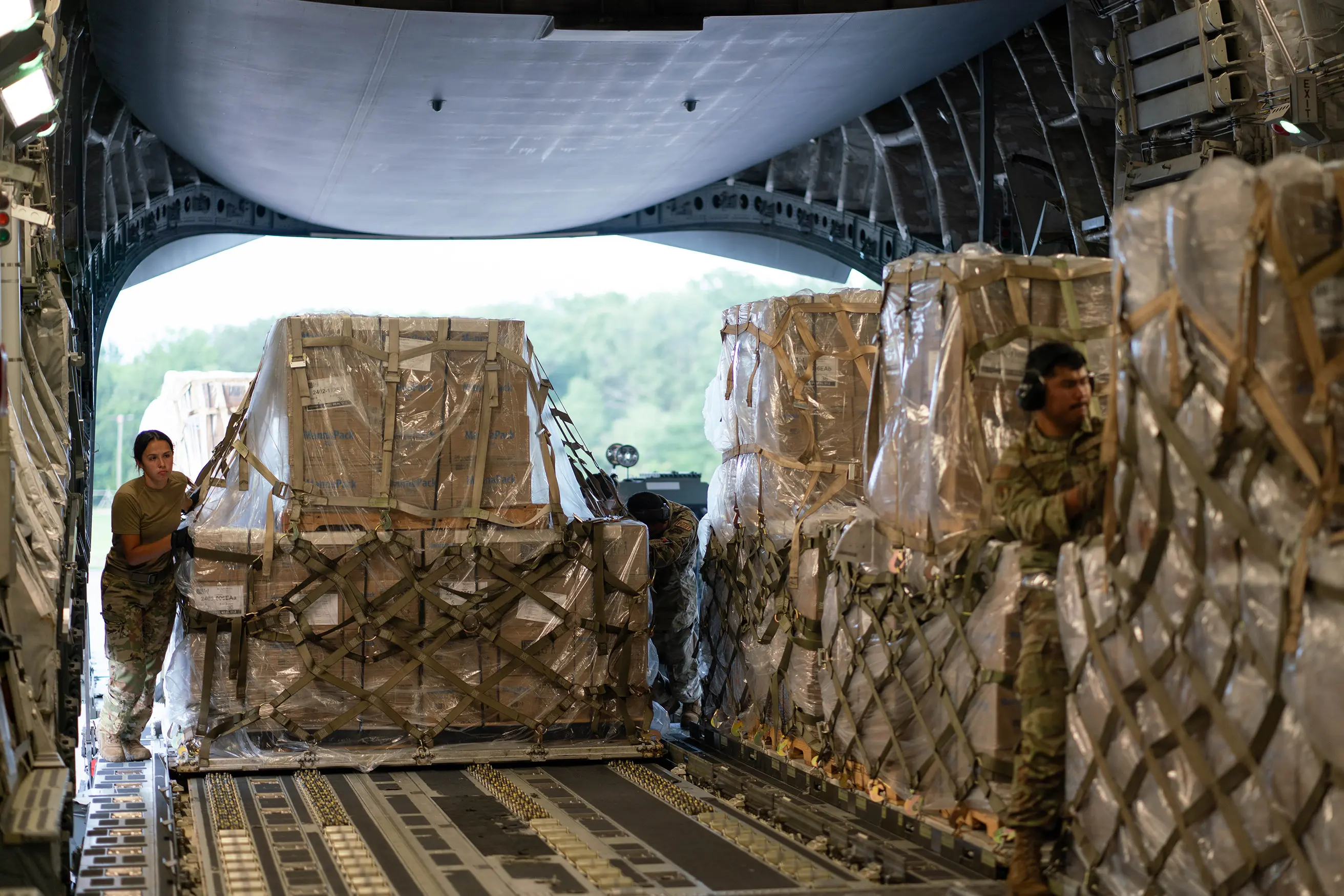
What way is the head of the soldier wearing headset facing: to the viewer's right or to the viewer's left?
to the viewer's right

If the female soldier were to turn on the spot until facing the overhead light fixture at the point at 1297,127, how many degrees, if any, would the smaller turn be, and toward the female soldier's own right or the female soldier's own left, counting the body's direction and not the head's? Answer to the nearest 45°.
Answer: approximately 45° to the female soldier's own left

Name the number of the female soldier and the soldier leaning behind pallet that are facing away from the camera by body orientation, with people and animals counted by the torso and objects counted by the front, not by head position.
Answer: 0

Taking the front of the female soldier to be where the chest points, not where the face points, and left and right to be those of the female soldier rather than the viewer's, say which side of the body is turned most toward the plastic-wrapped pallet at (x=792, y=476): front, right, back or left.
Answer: front

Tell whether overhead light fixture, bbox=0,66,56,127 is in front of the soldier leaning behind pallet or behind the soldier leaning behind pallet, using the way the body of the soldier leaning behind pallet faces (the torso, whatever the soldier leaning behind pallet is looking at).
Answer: in front

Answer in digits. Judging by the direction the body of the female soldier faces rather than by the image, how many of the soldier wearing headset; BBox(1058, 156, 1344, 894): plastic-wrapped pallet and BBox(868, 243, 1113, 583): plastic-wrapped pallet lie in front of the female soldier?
3

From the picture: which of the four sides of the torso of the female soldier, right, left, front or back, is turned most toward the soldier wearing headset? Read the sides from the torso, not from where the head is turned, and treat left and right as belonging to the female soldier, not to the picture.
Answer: front

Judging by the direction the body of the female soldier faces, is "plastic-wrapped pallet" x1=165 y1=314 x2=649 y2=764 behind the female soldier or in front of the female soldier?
in front

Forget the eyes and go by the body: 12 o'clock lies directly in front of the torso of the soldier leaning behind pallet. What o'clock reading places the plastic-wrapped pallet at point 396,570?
The plastic-wrapped pallet is roughly at 12 o'clock from the soldier leaning behind pallet.

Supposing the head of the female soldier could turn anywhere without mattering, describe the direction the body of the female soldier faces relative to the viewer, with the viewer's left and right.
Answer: facing the viewer and to the right of the viewer
